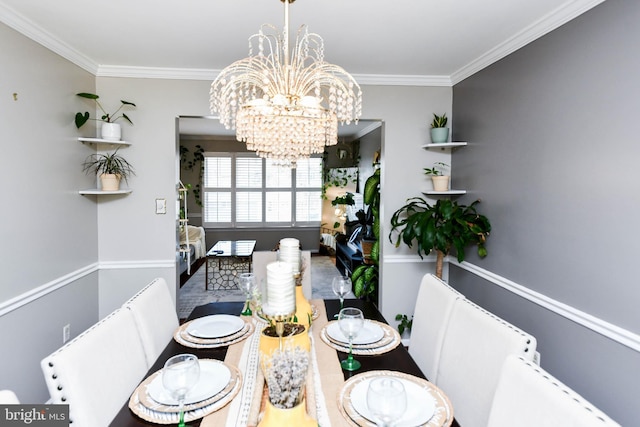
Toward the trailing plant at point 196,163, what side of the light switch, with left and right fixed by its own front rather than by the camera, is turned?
back

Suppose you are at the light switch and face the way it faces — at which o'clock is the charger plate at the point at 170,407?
The charger plate is roughly at 12 o'clock from the light switch.

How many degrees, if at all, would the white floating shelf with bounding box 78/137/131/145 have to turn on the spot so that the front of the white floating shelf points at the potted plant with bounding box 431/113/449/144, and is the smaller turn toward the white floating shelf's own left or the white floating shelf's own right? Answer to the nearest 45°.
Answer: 0° — it already faces it

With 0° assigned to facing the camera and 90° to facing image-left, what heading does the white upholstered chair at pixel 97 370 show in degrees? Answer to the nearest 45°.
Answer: approximately 315°

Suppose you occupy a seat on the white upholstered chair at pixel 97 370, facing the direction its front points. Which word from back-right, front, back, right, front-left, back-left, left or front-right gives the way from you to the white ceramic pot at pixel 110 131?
back-left

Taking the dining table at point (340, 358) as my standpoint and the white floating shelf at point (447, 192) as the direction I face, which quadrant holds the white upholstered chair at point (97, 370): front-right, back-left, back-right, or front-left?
back-left
